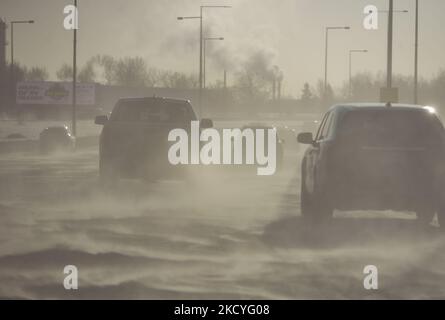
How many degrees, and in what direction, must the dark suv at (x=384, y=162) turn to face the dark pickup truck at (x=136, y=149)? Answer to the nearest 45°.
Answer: approximately 45° to its left

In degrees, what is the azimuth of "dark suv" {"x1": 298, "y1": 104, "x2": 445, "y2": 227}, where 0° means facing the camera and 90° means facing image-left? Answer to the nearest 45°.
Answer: approximately 180°
